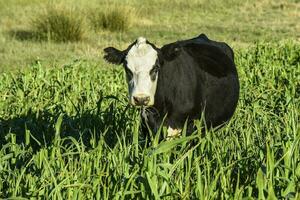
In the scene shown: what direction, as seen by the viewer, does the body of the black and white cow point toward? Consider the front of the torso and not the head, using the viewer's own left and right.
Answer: facing the viewer and to the left of the viewer
